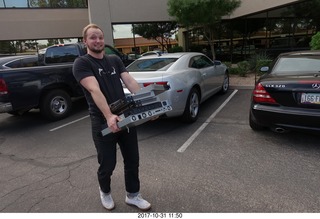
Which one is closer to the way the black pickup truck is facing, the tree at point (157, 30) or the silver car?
the tree

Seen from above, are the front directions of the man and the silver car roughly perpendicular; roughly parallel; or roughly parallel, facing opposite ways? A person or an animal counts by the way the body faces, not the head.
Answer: roughly perpendicular

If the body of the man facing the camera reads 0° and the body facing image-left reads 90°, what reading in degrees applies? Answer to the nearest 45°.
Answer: approximately 315°

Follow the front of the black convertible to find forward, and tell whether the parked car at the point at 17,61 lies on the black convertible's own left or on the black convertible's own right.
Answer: on the black convertible's own left

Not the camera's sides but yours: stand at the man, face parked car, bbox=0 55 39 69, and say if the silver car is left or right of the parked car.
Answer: right

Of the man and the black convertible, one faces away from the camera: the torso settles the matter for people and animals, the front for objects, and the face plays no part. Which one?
the black convertible

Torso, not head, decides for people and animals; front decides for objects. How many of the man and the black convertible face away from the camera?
1

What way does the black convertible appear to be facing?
away from the camera
